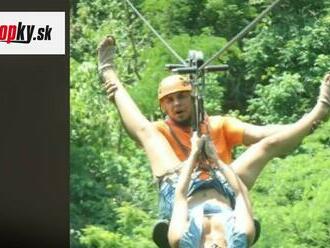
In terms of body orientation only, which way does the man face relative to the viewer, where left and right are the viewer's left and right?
facing the viewer
